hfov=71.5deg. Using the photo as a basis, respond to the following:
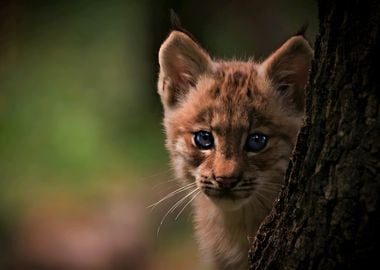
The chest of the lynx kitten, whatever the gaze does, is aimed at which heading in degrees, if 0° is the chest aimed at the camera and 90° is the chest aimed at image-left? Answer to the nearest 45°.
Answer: approximately 0°

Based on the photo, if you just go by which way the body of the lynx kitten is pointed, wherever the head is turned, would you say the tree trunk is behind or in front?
in front
